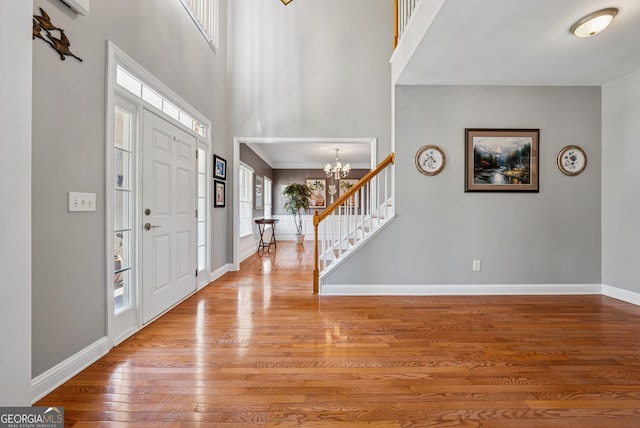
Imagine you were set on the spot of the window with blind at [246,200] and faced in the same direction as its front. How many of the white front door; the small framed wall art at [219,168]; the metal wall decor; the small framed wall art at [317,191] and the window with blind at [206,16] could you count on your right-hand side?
4

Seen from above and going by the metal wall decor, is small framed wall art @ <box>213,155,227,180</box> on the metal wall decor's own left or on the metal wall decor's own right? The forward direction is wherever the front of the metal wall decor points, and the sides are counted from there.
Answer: on the metal wall decor's own left

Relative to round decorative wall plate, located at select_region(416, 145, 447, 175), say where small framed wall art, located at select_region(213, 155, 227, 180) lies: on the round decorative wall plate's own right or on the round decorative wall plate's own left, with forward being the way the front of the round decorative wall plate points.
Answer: on the round decorative wall plate's own right

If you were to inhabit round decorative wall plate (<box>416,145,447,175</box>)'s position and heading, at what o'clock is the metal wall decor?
The metal wall decor is roughly at 1 o'clock from the round decorative wall plate.

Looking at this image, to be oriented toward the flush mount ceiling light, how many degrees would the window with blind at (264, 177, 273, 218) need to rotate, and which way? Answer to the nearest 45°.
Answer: approximately 90° to its right

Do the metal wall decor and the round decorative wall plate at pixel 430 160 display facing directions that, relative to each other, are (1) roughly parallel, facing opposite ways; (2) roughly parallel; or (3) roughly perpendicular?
roughly perpendicular

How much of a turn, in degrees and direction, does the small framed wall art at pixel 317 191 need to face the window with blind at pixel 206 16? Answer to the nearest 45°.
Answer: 0° — it already faces it

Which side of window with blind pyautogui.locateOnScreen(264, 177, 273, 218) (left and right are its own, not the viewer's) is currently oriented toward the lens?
right

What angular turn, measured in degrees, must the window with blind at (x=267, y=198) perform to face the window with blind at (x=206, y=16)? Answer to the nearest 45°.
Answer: approximately 90° to its right

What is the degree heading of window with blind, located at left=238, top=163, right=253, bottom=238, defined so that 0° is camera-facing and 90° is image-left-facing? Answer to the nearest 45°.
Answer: approximately 270°
